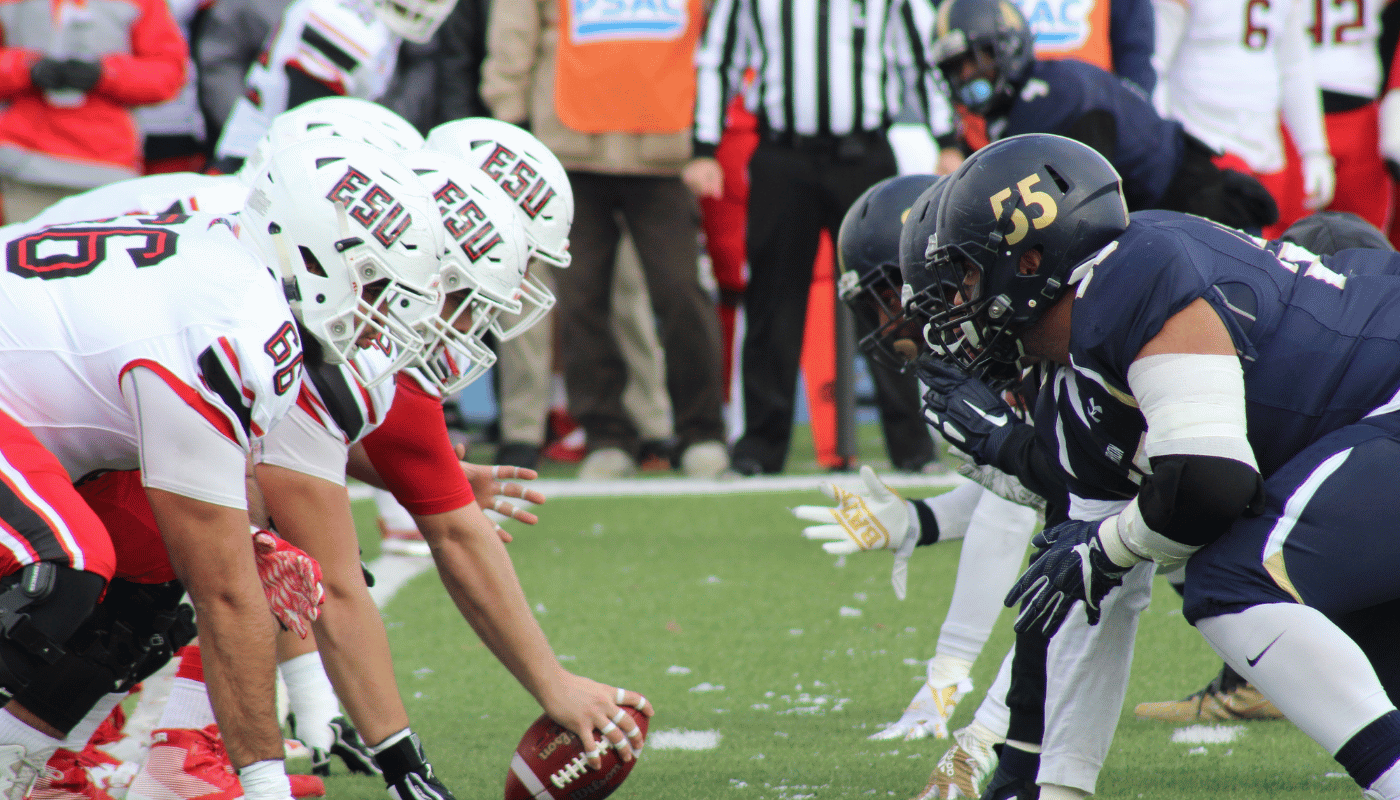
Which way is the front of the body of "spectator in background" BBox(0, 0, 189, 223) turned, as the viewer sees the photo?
toward the camera

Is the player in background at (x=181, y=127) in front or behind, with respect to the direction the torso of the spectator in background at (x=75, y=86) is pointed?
behind

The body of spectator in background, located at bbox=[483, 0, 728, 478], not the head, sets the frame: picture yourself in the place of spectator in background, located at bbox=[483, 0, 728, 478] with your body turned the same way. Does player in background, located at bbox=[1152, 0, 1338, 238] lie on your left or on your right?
on your left

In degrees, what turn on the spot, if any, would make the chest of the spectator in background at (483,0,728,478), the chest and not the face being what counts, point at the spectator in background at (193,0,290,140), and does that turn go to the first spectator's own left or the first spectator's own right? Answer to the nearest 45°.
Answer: approximately 90° to the first spectator's own right

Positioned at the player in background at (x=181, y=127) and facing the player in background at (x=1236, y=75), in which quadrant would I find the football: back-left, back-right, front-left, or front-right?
front-right

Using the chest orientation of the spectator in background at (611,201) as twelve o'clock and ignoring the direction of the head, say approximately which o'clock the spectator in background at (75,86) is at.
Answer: the spectator in background at (75,86) is roughly at 3 o'clock from the spectator in background at (611,201).

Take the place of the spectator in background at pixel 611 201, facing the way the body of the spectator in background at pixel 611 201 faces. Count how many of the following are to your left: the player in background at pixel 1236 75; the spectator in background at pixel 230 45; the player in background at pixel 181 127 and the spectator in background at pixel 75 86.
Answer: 1

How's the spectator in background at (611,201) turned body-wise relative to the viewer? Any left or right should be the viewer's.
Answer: facing the viewer

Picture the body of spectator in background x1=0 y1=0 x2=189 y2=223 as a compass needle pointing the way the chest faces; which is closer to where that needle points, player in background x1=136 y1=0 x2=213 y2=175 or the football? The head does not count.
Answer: the football

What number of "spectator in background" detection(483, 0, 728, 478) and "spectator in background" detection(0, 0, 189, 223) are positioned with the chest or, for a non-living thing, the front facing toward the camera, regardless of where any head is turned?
2

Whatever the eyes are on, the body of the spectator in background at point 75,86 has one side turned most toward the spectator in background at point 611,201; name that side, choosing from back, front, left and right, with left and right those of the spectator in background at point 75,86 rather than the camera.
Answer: left

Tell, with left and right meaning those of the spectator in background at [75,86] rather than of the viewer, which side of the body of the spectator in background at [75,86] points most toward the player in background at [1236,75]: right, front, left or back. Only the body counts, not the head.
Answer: left

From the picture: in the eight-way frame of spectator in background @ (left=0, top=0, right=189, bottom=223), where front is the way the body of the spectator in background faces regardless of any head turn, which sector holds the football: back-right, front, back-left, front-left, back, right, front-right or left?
front

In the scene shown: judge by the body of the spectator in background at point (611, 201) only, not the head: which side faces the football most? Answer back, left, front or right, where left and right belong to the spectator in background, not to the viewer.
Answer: front

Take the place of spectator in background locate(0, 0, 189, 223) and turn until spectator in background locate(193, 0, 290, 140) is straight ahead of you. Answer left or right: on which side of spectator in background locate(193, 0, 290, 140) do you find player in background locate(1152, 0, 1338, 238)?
right

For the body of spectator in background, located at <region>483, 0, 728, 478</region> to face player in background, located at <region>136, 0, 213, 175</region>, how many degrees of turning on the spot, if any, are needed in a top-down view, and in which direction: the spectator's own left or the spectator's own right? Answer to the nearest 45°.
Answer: approximately 90° to the spectator's own right
